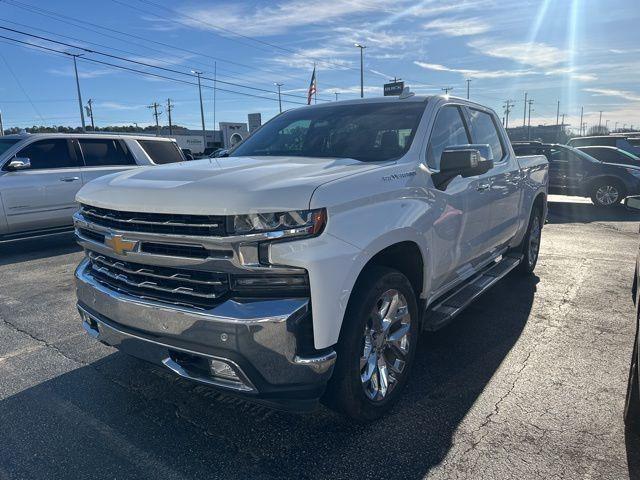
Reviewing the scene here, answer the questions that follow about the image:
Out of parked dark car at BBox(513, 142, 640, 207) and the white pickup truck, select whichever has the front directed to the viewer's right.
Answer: the parked dark car

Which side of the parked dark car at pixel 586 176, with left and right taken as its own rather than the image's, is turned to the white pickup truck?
right

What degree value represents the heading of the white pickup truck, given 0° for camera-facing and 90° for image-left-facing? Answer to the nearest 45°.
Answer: approximately 45°

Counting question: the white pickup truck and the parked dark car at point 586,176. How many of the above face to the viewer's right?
1

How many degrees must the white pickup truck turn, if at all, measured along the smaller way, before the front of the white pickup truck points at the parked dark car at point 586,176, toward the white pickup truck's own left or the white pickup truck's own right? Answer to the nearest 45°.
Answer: approximately 180°

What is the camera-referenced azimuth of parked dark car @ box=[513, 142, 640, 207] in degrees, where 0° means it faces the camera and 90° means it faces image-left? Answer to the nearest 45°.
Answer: approximately 270°

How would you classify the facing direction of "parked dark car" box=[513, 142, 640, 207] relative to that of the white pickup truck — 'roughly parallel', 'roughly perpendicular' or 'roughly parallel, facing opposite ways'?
roughly perpendicular
